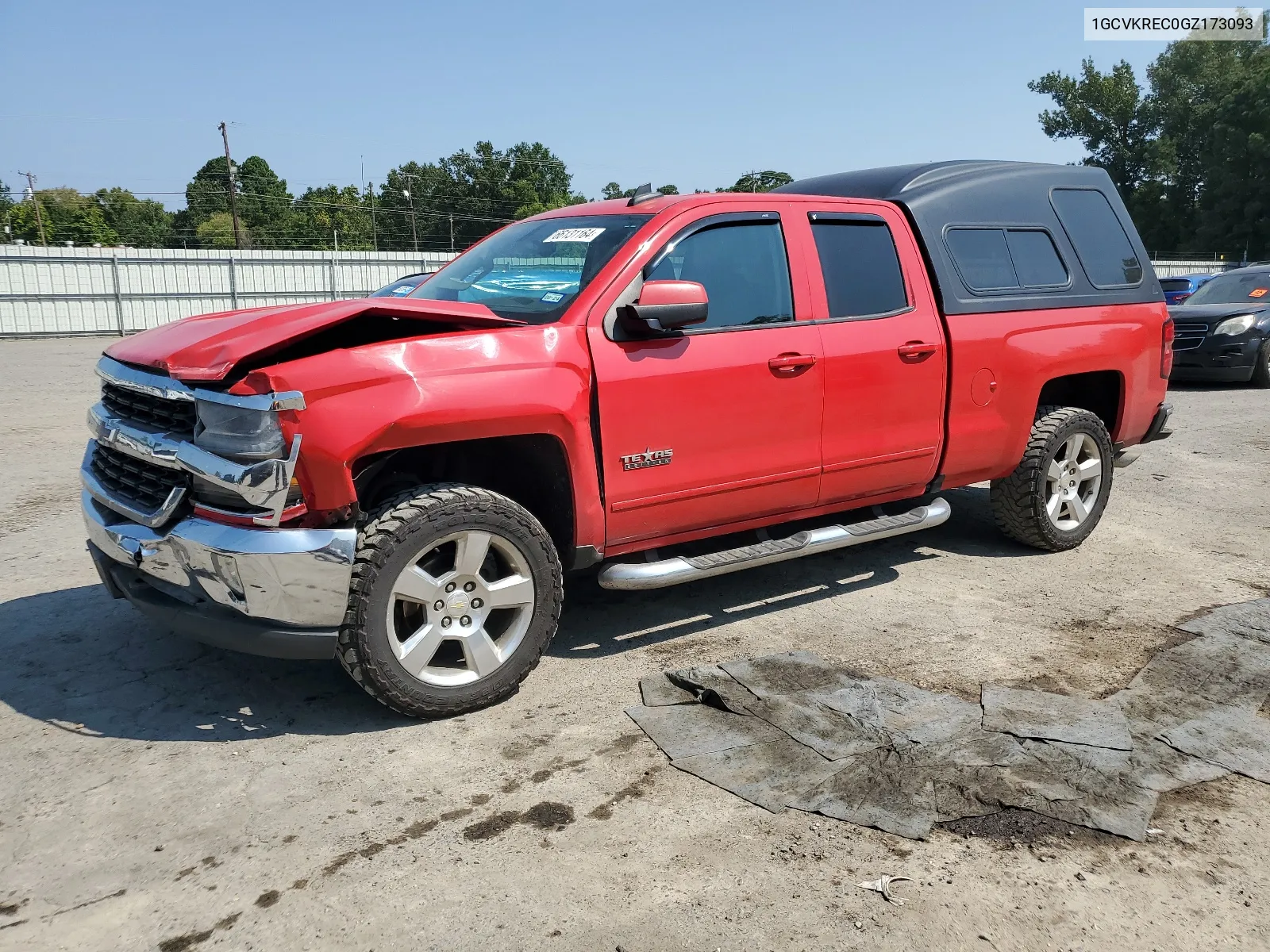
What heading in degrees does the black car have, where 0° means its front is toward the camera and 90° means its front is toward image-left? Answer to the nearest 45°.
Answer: approximately 45°

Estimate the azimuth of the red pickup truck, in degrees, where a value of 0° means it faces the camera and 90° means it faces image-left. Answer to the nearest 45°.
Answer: approximately 45°

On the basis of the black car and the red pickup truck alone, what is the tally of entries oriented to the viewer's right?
0

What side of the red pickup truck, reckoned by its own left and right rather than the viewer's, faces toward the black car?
back

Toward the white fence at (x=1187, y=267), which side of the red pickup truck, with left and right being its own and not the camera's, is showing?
back
